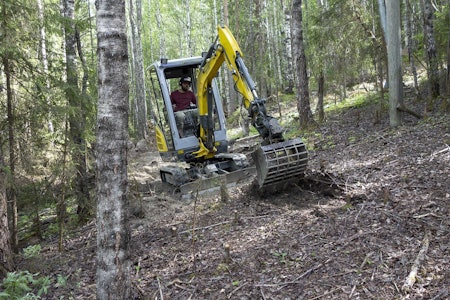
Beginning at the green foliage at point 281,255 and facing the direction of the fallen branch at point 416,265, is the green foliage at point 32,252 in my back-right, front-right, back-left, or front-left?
back-right

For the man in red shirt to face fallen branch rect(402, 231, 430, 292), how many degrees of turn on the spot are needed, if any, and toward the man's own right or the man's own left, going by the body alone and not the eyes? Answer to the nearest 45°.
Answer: approximately 45° to the man's own right

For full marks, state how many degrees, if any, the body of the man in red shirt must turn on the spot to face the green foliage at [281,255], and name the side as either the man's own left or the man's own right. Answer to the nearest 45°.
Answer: approximately 45° to the man's own right

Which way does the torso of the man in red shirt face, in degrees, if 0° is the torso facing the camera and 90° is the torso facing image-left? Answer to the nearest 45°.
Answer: approximately 315°

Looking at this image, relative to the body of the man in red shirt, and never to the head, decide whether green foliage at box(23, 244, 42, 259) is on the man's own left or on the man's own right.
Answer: on the man's own right

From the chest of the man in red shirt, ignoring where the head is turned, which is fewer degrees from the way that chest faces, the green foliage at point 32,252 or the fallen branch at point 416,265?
the fallen branch
